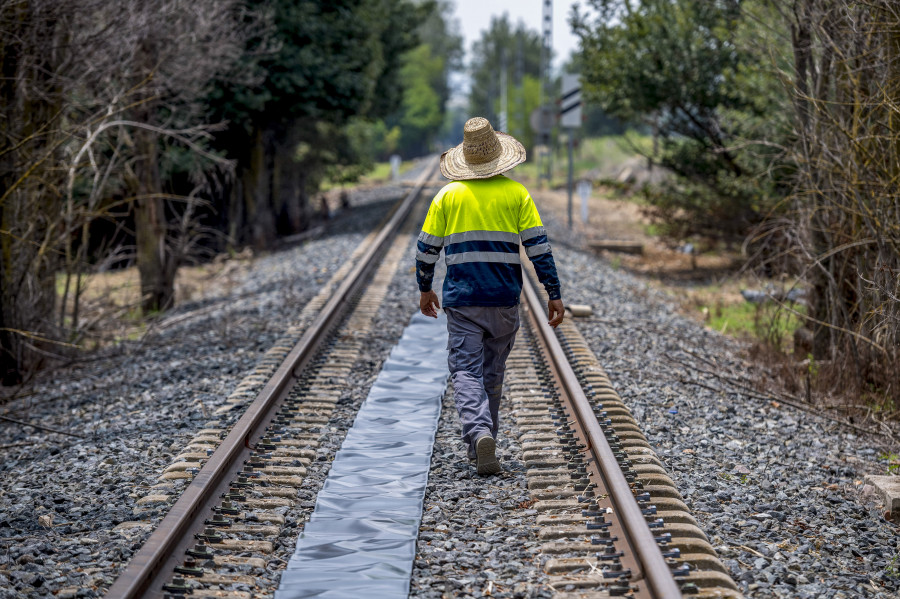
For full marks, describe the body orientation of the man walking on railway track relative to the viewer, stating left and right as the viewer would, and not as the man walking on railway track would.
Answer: facing away from the viewer

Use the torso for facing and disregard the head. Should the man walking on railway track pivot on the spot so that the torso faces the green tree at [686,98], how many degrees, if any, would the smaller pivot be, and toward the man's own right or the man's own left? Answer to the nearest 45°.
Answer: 0° — they already face it

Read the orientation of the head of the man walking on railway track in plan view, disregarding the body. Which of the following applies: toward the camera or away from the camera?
away from the camera
